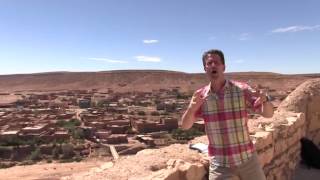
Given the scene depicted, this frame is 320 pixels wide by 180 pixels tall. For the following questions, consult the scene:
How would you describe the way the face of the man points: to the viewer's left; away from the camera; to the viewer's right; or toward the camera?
toward the camera

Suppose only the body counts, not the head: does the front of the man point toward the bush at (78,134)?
no

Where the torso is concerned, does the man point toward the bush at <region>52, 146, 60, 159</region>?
no

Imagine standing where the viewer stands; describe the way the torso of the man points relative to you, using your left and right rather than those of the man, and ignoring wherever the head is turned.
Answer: facing the viewer

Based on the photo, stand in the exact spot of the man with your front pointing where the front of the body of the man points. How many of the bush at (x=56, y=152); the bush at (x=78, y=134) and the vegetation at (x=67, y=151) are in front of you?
0

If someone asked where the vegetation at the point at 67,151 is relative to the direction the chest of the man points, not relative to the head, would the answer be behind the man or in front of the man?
behind

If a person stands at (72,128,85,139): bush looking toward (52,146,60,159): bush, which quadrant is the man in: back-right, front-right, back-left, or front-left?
front-left
